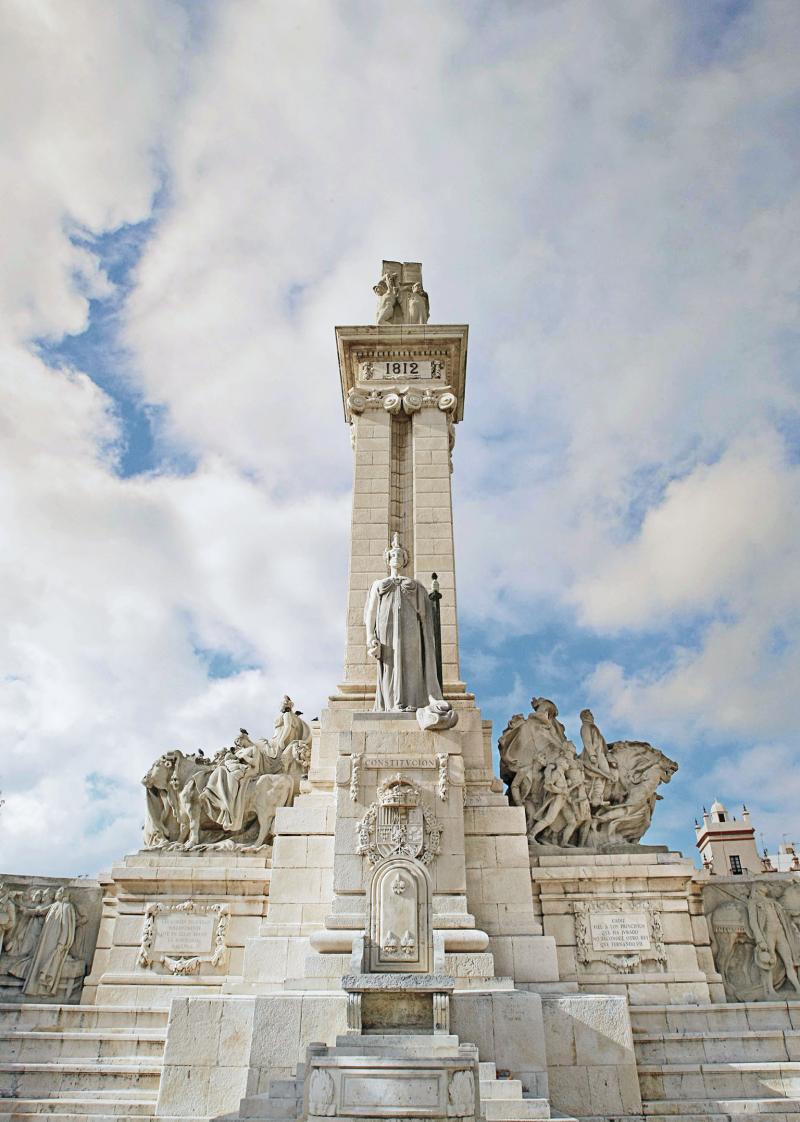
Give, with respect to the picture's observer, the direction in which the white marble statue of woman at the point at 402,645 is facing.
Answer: facing the viewer
